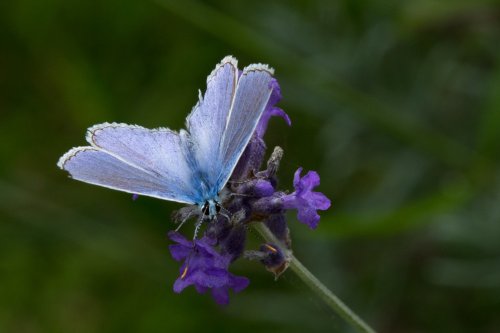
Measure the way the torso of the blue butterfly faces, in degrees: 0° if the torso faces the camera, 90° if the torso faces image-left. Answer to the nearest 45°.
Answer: approximately 0°
